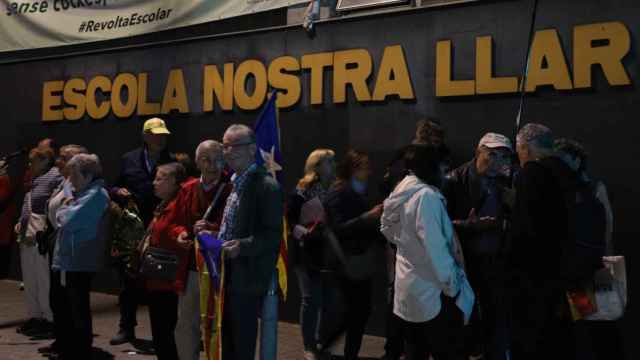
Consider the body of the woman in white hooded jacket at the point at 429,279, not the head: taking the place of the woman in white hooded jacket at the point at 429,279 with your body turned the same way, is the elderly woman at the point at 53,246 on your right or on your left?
on your left

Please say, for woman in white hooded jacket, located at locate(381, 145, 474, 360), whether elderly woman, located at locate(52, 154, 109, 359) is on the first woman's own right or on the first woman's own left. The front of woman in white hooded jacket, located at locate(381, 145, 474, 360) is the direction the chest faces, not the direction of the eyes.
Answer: on the first woman's own left

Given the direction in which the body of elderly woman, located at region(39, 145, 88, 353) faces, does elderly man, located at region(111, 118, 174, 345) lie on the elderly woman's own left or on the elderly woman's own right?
on the elderly woman's own right

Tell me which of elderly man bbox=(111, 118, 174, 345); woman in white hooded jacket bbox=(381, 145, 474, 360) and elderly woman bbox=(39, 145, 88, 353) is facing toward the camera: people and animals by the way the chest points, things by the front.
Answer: the elderly man

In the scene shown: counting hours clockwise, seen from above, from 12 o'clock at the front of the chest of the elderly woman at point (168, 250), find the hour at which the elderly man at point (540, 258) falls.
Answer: The elderly man is roughly at 7 o'clock from the elderly woman.

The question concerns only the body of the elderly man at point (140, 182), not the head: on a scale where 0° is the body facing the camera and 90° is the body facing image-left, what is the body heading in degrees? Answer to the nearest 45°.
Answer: approximately 0°

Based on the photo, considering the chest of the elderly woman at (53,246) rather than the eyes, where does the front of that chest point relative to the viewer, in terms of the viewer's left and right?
facing to the left of the viewer

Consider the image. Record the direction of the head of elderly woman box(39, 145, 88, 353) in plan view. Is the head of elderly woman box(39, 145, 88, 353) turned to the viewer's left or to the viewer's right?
to the viewer's left

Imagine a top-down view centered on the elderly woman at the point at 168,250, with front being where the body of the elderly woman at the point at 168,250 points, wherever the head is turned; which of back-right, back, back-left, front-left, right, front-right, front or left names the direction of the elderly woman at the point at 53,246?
front-right

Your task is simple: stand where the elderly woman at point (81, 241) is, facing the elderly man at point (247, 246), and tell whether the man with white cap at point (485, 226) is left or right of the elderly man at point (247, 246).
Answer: left

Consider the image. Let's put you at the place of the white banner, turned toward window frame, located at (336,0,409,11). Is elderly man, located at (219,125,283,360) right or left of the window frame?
right
